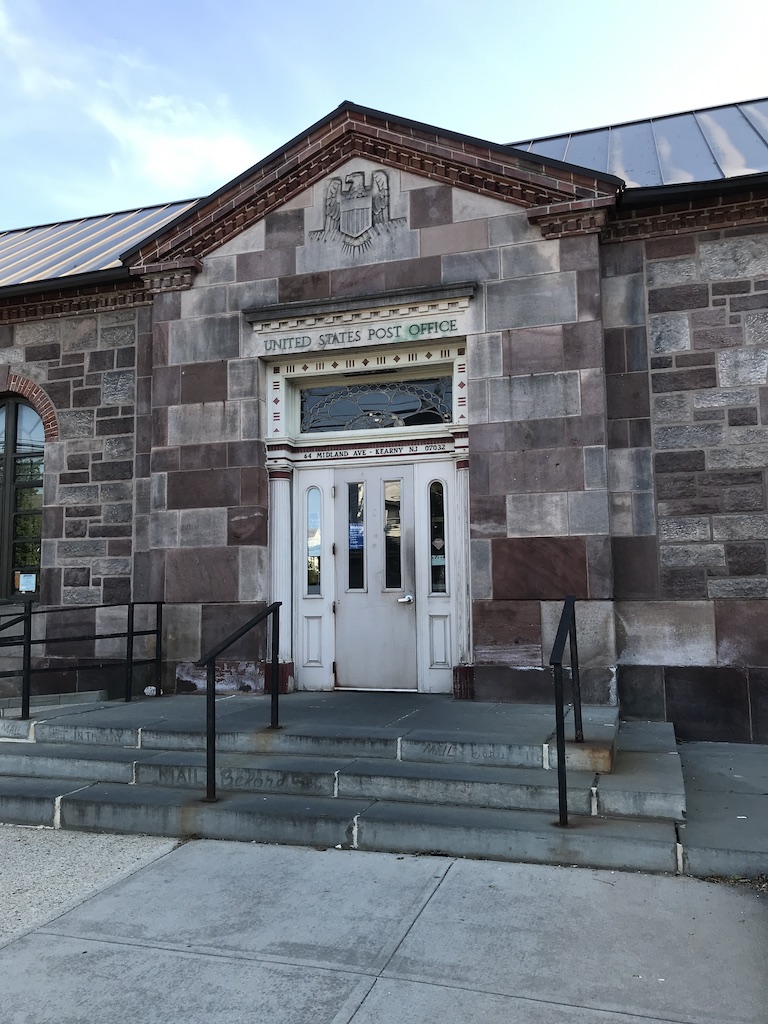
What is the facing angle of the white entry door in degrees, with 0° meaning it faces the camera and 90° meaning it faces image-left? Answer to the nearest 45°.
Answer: approximately 0°

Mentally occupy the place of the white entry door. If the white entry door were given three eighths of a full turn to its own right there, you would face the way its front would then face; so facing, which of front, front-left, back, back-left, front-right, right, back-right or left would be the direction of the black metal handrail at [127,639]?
front-left

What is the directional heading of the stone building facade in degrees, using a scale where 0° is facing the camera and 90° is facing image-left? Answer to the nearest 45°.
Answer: approximately 0°
